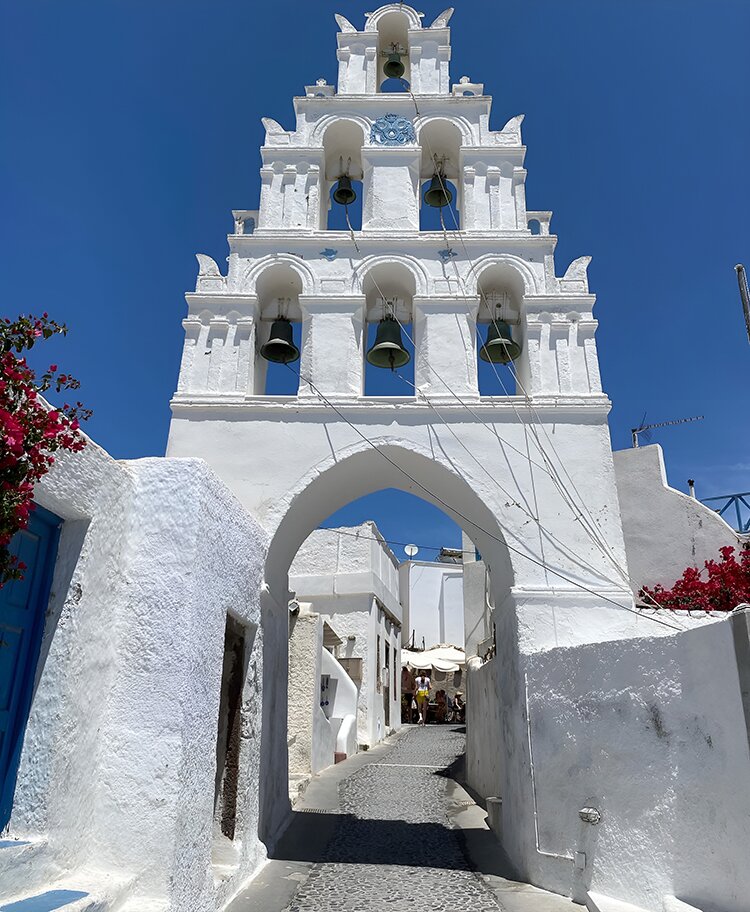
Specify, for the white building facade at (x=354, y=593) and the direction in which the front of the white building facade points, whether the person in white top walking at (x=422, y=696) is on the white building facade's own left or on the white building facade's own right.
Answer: on the white building facade's own left

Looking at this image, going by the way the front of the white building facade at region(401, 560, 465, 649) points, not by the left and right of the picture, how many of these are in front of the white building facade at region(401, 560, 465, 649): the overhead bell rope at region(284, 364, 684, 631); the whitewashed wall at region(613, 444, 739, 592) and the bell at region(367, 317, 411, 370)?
3

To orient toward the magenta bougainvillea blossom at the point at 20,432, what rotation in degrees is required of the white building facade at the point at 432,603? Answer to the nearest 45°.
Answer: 0° — it already faces it

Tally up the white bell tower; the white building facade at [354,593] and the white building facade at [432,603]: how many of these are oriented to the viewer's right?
1

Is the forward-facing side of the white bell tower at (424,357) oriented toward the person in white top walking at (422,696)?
no

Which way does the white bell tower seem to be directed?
toward the camera

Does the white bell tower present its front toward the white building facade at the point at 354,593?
no

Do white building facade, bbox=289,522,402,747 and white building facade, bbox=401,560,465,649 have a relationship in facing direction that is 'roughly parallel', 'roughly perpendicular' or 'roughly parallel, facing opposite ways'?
roughly perpendicular

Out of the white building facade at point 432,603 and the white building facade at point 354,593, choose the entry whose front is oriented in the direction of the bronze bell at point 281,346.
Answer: the white building facade at point 432,603

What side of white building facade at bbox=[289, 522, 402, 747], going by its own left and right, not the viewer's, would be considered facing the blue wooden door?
right

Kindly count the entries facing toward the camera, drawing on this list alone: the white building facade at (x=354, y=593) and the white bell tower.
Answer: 1

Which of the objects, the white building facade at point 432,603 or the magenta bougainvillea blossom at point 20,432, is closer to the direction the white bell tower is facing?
the magenta bougainvillea blossom

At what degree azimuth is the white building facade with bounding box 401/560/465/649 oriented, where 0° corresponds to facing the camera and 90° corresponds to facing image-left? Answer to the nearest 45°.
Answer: approximately 0°

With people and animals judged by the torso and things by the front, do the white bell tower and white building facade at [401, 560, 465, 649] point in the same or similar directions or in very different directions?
same or similar directions

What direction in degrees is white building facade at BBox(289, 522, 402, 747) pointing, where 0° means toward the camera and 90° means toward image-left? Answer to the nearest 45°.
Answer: approximately 270°

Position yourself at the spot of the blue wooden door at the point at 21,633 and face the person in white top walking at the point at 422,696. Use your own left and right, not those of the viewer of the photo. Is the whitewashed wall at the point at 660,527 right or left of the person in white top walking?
right
